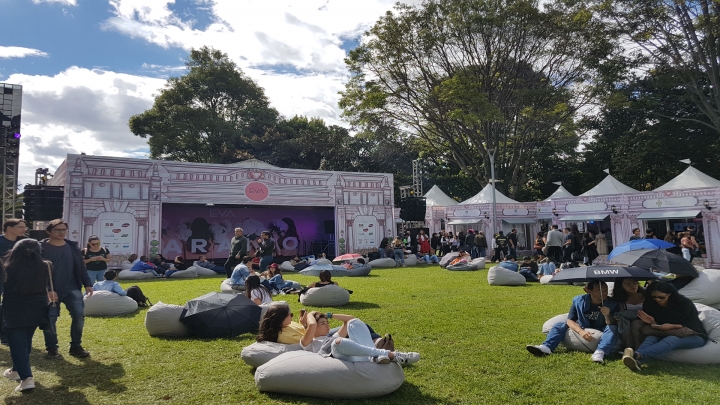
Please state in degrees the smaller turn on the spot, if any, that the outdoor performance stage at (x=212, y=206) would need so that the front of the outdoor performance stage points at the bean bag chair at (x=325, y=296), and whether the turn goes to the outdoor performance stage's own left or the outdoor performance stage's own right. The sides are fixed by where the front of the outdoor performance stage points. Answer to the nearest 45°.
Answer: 0° — it already faces it

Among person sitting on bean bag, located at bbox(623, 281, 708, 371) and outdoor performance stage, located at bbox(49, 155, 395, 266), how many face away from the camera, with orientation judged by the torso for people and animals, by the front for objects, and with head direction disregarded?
0

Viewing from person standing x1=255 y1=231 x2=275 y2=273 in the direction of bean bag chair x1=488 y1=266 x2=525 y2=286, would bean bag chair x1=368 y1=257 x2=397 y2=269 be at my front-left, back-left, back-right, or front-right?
front-left

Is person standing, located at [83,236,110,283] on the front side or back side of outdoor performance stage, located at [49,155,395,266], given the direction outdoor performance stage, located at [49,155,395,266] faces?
on the front side

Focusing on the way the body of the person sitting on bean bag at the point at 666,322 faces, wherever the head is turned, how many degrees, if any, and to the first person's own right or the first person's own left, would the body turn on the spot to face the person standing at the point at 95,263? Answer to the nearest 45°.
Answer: approximately 45° to the first person's own right

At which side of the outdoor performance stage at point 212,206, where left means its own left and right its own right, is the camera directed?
front

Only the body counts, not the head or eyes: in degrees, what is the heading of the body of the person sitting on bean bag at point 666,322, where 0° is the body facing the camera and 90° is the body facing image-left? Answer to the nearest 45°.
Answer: approximately 45°

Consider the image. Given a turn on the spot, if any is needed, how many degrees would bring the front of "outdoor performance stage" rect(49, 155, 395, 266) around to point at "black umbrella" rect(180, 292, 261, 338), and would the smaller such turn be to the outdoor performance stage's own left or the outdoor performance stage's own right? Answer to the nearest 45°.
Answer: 0° — it already faces it

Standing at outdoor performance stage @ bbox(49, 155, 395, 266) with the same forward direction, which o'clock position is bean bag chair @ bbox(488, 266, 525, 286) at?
The bean bag chair is roughly at 11 o'clock from the outdoor performance stage.

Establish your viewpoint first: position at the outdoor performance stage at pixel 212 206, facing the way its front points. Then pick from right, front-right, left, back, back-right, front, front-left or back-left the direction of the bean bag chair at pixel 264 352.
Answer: front

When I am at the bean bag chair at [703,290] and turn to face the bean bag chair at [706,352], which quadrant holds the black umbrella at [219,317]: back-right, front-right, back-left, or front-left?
front-right

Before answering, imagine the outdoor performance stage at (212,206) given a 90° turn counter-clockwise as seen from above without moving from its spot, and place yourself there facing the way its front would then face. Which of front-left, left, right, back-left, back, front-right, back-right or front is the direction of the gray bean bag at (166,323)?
right

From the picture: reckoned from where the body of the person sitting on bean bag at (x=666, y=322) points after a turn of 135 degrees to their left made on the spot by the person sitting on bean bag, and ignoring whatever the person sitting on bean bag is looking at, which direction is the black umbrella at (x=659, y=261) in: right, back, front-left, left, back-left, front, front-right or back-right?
left

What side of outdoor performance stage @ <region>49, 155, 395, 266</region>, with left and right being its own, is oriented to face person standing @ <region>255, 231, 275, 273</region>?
front

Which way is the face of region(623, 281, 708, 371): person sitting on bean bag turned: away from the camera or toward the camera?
toward the camera

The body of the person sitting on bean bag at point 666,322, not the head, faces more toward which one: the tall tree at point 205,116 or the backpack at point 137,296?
the backpack

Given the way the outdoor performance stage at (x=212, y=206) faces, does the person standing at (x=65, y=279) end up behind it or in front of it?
in front

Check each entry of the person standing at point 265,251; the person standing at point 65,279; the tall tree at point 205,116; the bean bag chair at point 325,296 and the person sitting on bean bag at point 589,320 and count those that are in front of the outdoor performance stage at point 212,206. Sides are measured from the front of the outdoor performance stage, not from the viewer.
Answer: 4

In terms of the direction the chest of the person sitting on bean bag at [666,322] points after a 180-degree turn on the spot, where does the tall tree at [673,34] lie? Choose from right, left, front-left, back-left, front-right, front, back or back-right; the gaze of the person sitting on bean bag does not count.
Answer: front-left

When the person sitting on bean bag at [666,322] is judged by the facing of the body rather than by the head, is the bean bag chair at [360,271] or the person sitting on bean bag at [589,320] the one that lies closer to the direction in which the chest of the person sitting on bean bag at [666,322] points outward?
the person sitting on bean bag at [589,320]
